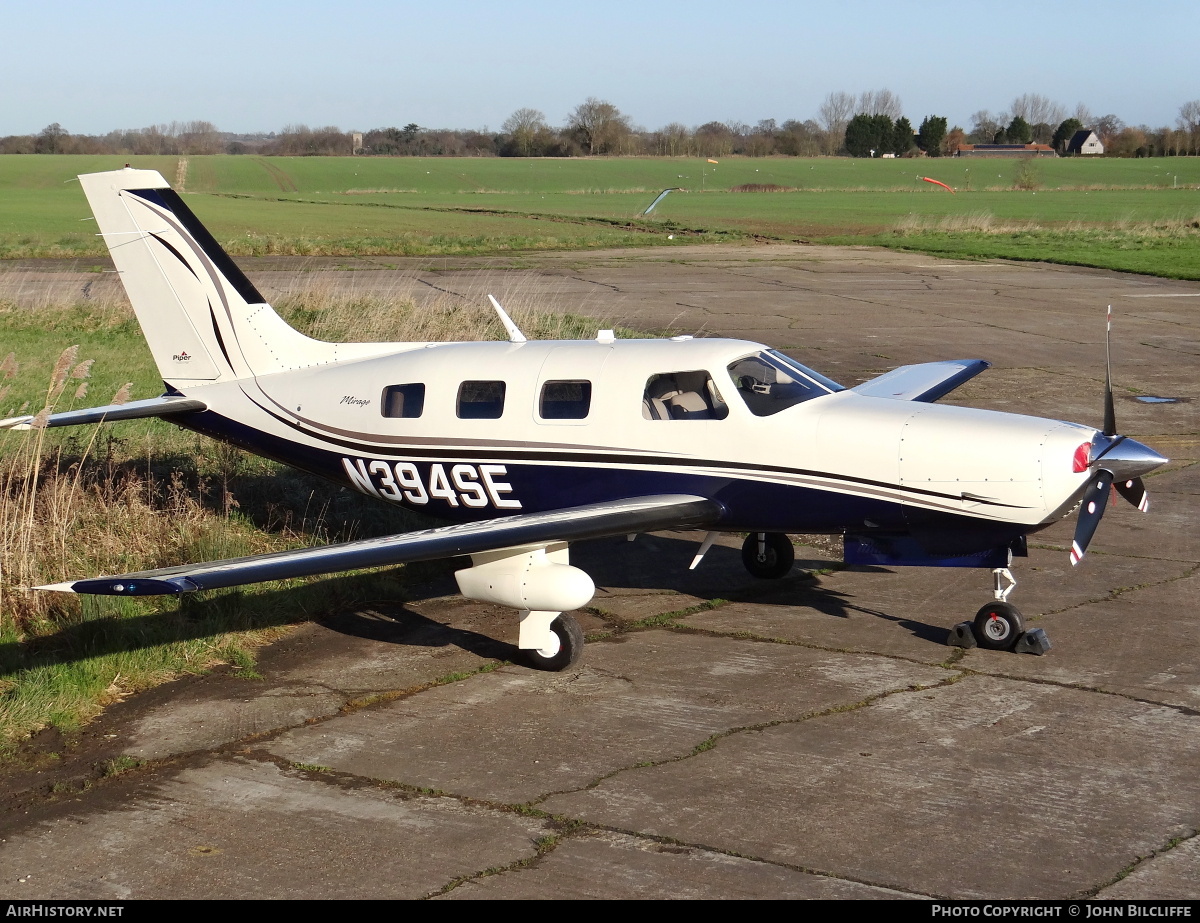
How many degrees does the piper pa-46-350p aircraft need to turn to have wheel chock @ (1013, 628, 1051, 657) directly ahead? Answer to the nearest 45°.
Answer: approximately 45° to its left

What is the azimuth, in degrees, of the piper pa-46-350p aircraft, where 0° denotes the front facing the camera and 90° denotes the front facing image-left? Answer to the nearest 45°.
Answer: approximately 315°

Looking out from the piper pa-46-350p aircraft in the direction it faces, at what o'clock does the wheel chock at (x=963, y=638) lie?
The wheel chock is roughly at 11 o'clock from the piper pa-46-350p aircraft.
